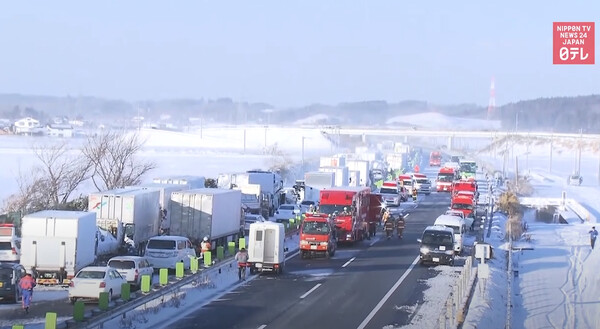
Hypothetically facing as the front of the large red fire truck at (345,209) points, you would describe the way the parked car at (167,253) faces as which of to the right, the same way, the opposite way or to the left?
the opposite way

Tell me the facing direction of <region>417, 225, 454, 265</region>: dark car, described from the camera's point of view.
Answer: facing the viewer

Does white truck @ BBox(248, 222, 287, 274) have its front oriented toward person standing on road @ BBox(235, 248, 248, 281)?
no

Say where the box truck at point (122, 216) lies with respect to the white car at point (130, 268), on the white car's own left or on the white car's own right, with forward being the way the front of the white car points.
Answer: on the white car's own left

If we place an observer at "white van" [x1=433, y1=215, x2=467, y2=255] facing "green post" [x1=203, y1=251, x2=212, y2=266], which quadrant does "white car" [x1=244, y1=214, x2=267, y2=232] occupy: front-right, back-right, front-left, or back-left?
front-right

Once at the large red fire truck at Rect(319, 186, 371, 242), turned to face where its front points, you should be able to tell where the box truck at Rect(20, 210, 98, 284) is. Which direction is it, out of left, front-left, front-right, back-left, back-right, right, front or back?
front

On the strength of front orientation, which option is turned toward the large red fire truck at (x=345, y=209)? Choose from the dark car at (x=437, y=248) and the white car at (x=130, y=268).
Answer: the white car

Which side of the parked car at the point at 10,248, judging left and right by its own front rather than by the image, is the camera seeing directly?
back

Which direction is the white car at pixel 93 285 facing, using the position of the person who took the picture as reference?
facing away from the viewer and to the right of the viewer

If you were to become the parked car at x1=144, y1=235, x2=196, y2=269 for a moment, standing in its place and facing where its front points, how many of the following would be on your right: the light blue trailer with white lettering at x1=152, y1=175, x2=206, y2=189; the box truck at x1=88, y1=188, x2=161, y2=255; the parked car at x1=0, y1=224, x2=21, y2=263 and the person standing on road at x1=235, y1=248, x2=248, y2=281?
1

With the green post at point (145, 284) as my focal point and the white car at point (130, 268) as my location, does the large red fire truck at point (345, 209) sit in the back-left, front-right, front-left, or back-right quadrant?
back-left

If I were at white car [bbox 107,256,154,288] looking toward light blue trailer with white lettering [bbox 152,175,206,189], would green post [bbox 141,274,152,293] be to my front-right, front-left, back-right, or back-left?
back-right

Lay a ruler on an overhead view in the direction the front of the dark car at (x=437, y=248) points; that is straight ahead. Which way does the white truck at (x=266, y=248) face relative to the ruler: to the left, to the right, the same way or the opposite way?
the opposite way

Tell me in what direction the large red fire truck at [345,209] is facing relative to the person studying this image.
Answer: facing the viewer and to the left of the viewer

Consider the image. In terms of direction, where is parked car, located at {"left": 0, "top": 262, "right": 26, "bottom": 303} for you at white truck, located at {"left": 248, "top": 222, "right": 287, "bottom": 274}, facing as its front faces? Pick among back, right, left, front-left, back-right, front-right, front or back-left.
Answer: back-left

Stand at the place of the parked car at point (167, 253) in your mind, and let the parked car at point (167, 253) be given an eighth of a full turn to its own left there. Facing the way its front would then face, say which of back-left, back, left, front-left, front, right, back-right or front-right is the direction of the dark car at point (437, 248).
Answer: right

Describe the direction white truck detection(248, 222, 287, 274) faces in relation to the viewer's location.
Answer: facing away from the viewer

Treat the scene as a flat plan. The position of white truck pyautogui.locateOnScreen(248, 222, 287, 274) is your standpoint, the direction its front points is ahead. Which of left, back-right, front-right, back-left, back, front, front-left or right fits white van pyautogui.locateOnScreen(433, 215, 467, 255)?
front-right

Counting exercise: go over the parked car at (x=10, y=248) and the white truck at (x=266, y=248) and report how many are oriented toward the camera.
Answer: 0
